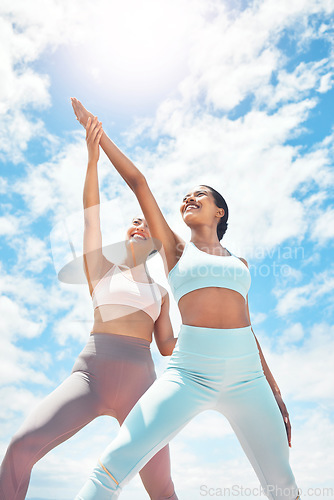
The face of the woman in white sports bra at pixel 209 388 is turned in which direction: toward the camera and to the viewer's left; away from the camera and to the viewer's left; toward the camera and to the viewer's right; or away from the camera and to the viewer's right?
toward the camera and to the viewer's left

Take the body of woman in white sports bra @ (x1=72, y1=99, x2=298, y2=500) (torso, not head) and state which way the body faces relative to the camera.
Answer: toward the camera

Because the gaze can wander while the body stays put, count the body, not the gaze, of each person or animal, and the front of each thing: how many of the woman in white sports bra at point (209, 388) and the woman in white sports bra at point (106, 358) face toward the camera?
2

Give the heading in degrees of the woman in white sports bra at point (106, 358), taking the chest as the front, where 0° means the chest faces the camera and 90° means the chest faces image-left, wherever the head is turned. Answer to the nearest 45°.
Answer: approximately 0°

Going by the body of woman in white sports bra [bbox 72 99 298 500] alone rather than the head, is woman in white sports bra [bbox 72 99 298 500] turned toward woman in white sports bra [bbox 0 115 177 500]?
no

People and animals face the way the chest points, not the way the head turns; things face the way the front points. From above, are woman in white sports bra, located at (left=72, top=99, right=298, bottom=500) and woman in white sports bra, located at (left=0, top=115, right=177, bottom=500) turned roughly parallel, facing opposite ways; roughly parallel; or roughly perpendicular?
roughly parallel
